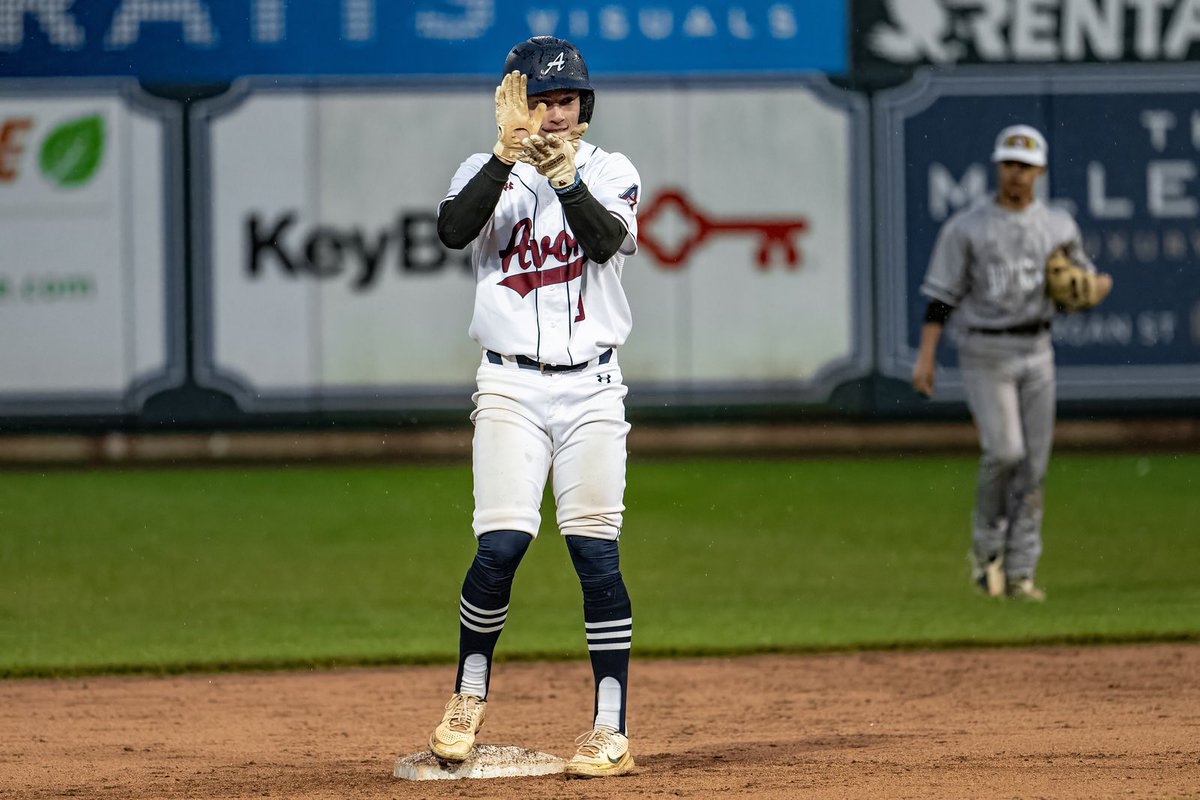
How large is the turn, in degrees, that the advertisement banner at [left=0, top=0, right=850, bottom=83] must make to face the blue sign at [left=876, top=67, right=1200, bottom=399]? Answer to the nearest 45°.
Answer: approximately 90° to its left

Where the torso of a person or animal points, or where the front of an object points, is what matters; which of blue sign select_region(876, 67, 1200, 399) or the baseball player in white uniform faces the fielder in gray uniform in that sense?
the blue sign

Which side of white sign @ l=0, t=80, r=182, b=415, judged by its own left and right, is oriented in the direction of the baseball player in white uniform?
front

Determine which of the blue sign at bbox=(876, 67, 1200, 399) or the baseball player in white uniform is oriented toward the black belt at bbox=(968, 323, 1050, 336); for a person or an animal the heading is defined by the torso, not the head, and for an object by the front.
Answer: the blue sign

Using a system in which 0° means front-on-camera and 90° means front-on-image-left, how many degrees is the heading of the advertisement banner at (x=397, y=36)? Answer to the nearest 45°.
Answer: approximately 0°

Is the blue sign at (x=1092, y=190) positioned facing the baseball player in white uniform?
yes

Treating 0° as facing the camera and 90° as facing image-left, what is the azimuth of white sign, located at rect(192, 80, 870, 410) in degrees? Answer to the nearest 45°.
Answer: approximately 0°

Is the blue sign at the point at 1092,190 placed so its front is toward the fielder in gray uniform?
yes

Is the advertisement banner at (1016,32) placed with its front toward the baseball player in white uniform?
yes

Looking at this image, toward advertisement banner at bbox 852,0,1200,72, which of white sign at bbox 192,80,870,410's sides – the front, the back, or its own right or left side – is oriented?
left
